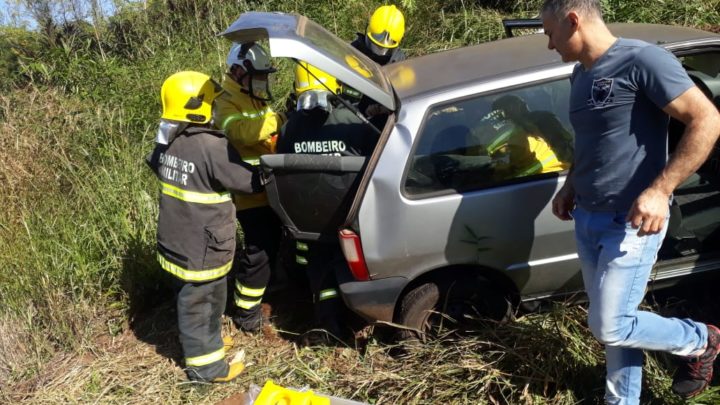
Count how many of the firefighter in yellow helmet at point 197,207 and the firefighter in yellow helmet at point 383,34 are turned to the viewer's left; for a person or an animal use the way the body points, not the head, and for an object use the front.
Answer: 0

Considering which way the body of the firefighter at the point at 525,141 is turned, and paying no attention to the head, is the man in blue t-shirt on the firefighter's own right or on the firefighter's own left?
on the firefighter's own left

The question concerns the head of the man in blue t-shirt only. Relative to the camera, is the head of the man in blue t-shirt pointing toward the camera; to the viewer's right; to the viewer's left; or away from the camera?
to the viewer's left

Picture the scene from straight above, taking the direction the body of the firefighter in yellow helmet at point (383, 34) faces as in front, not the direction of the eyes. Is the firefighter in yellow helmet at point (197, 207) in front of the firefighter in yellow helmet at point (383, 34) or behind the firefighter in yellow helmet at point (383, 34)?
in front

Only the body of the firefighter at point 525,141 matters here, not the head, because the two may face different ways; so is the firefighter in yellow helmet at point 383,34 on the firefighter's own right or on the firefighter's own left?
on the firefighter's own right

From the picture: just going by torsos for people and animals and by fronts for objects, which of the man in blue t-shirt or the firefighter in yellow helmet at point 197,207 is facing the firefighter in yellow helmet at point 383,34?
the firefighter in yellow helmet at point 197,207

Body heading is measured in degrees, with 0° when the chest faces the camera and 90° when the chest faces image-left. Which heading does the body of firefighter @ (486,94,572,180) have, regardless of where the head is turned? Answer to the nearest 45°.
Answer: approximately 90°

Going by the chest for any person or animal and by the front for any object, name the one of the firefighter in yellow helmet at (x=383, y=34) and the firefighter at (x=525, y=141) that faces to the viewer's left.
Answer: the firefighter

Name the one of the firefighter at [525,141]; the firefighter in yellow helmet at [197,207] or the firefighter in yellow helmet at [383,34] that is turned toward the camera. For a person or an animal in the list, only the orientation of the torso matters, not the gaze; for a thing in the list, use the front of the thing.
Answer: the firefighter in yellow helmet at [383,34]

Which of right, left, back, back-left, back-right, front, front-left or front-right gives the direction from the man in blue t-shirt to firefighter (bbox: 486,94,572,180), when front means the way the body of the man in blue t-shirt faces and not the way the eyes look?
right

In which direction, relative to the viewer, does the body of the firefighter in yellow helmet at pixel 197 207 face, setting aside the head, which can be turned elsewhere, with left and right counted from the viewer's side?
facing away from the viewer and to the right of the viewer

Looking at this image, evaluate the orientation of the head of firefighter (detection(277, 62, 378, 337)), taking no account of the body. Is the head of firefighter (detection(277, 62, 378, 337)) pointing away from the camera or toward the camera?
away from the camera

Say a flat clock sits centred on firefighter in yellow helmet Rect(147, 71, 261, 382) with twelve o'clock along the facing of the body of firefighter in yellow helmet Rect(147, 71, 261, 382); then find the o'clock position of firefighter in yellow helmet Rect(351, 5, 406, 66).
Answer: firefighter in yellow helmet Rect(351, 5, 406, 66) is roughly at 12 o'clock from firefighter in yellow helmet Rect(147, 71, 261, 382).

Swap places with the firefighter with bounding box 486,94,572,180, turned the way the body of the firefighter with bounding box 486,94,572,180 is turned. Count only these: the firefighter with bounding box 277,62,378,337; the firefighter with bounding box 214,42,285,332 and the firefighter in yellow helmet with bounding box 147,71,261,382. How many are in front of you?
3

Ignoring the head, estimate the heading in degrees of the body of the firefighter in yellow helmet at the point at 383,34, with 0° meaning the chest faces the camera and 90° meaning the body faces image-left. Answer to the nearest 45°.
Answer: approximately 0°

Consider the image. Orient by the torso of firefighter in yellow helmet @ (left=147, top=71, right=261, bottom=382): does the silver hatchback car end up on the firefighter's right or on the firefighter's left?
on the firefighter's right
